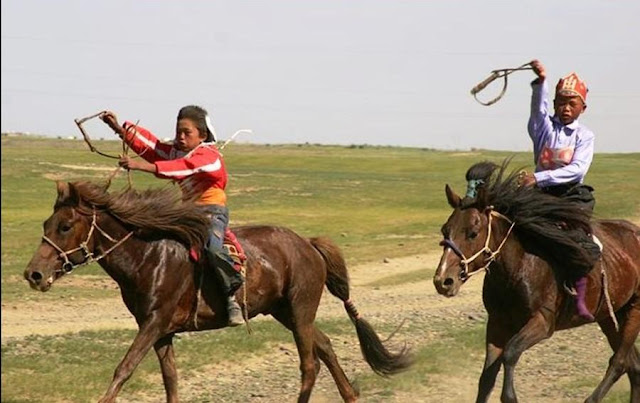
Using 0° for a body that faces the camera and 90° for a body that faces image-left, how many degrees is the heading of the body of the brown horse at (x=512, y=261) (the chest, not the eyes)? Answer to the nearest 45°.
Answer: approximately 45°

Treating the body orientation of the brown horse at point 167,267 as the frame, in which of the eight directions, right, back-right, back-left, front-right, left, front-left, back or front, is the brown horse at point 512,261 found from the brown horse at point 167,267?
back

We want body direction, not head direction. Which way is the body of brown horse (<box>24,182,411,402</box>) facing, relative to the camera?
to the viewer's left

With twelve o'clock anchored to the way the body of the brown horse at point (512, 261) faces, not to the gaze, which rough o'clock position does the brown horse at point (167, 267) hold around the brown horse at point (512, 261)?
the brown horse at point (167, 267) is roughly at 1 o'clock from the brown horse at point (512, 261).

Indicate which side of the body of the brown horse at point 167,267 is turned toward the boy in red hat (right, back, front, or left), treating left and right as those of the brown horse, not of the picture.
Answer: back
